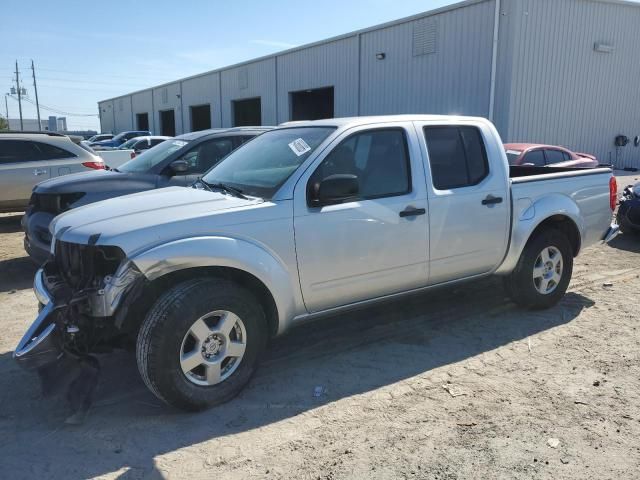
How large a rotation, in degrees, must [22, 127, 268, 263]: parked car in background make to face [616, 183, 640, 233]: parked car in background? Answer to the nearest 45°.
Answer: approximately 135° to its left

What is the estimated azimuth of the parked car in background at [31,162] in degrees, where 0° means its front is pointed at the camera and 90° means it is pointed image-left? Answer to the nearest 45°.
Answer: approximately 90°

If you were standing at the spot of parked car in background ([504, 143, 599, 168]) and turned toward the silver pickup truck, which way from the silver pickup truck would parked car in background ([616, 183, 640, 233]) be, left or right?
left

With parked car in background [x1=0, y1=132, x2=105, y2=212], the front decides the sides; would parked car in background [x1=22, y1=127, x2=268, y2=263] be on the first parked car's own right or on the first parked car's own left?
on the first parked car's own left

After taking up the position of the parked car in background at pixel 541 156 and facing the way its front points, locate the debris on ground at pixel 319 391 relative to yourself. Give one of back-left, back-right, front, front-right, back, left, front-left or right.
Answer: front-left

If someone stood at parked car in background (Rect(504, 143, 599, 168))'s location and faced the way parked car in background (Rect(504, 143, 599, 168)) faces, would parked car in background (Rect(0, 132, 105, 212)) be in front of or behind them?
in front

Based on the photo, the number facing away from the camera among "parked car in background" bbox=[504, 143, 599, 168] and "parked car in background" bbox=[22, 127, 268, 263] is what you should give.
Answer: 0

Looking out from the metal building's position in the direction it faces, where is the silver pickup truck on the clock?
The silver pickup truck is roughly at 11 o'clock from the metal building.
